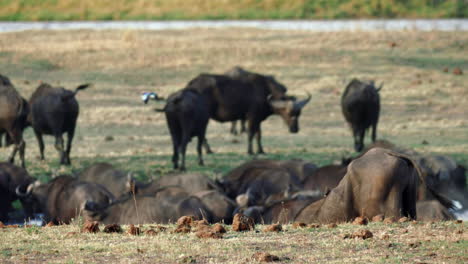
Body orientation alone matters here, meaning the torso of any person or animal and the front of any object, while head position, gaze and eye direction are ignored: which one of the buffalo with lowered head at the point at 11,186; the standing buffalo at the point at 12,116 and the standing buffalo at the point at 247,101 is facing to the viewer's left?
the standing buffalo at the point at 12,116

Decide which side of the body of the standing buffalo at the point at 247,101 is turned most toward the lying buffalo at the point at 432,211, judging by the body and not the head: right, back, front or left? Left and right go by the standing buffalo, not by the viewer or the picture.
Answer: right

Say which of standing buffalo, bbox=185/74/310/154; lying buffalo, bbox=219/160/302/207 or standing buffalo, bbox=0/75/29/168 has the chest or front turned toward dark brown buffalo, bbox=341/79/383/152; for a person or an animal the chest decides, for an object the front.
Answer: the standing buffalo, bbox=185/74/310/154

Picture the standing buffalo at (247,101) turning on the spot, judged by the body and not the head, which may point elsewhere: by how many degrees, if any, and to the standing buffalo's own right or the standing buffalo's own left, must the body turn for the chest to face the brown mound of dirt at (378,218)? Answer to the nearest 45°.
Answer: approximately 90° to the standing buffalo's own right

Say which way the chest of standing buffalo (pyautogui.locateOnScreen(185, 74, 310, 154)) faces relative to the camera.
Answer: to the viewer's right

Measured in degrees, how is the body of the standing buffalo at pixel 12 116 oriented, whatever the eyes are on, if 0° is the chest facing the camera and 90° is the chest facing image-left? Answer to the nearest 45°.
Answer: approximately 90°

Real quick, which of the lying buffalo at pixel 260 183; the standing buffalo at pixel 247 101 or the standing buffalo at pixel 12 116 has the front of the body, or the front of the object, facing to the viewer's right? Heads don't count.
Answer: the standing buffalo at pixel 247 101

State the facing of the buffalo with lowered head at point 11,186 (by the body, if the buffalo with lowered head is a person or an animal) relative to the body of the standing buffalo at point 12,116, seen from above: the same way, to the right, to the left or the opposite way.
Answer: the opposite way

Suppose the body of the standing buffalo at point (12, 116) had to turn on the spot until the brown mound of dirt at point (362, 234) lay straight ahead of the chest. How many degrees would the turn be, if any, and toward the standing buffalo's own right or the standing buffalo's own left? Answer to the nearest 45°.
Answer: approximately 90° to the standing buffalo's own left

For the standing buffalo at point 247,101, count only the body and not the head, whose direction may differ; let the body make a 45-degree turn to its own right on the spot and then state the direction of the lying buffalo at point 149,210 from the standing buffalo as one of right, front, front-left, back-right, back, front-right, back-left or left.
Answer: front-right

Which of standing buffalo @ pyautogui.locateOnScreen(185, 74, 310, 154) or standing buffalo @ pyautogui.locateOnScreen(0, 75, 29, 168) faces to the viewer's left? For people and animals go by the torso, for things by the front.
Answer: the standing buffalo @ pyautogui.locateOnScreen(0, 75, 29, 168)

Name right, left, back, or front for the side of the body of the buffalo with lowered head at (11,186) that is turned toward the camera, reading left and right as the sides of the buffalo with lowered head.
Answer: right
